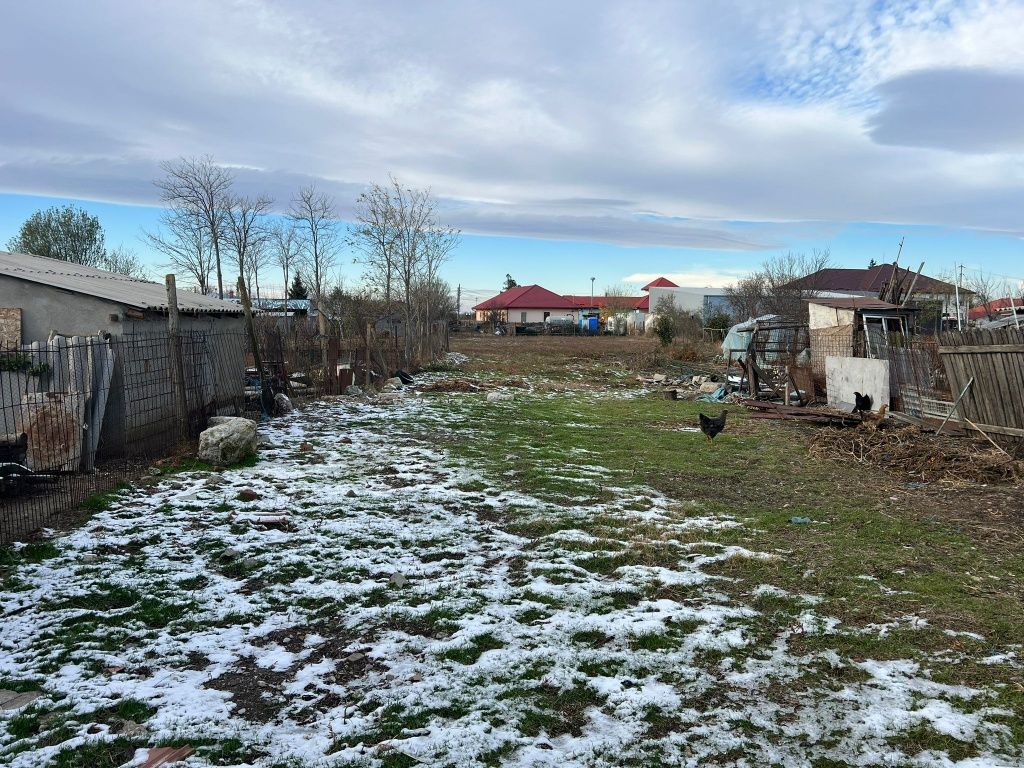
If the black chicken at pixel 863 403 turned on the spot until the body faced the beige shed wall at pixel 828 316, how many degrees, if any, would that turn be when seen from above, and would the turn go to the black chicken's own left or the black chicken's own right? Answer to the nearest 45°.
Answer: approximately 90° to the black chicken's own right

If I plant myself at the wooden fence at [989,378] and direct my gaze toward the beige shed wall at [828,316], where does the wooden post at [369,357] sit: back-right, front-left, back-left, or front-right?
front-left

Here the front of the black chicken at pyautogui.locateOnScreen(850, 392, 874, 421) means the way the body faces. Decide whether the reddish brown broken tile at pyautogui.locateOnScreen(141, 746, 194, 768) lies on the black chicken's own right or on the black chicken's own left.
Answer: on the black chicken's own left

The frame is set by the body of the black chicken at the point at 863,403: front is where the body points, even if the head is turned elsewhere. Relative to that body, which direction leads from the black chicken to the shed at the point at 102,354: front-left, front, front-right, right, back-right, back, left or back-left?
front-left

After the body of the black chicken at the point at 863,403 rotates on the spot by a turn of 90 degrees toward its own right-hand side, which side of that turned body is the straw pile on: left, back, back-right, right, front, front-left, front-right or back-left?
back

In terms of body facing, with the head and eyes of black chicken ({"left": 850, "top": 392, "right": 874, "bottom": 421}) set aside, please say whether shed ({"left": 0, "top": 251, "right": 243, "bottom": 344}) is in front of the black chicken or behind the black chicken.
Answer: in front

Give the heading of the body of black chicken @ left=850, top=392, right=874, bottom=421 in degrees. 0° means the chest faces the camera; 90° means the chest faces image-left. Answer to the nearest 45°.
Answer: approximately 90°
